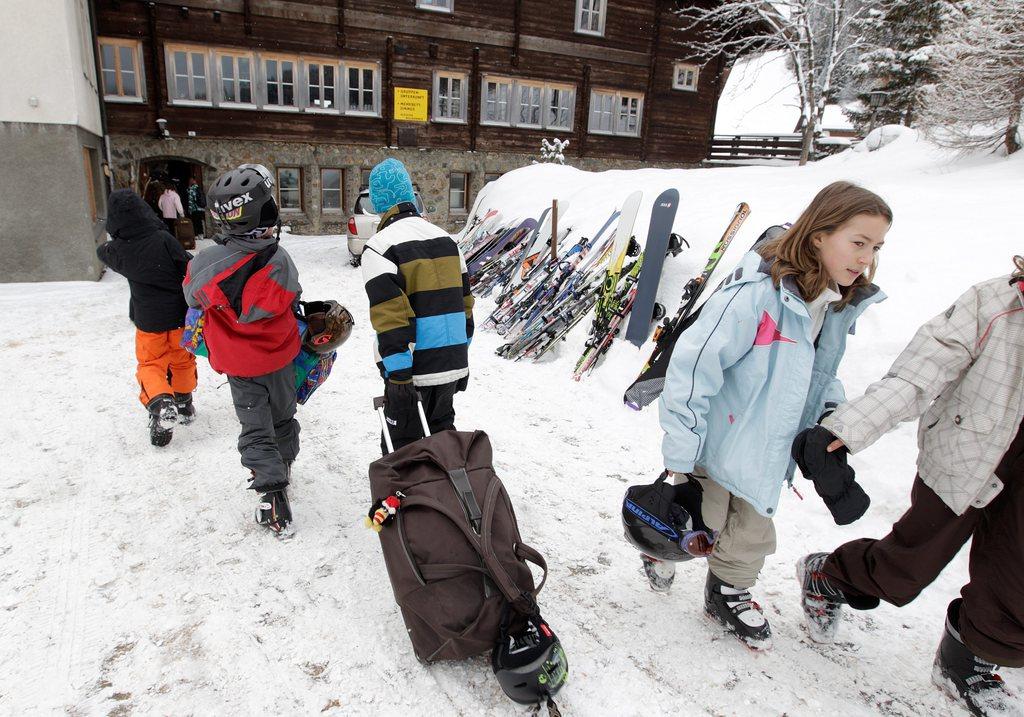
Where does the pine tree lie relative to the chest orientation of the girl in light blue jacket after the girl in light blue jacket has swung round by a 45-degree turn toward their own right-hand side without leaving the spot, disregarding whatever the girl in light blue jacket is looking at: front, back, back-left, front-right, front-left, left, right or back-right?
back

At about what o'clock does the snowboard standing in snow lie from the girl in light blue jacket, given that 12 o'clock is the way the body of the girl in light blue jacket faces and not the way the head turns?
The snowboard standing in snow is roughly at 7 o'clock from the girl in light blue jacket.

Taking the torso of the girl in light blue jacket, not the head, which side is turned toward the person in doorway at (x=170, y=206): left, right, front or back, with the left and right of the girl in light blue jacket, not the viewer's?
back

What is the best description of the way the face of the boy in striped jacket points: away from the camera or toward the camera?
away from the camera

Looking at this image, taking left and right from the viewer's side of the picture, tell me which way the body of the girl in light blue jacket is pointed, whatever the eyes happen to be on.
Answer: facing the viewer and to the right of the viewer
